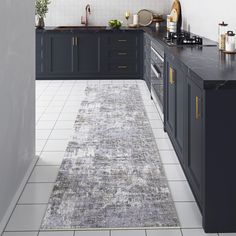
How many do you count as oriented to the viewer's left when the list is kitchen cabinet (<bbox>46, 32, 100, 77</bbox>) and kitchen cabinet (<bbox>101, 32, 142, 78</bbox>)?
0

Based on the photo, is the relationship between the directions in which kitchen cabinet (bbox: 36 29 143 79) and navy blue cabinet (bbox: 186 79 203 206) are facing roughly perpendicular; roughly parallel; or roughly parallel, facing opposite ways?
roughly perpendicular

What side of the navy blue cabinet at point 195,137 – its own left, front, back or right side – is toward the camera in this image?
left

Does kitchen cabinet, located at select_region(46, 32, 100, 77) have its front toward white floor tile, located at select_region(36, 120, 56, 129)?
yes

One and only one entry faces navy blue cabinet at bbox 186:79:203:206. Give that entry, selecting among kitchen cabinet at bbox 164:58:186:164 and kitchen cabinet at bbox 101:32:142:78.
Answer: kitchen cabinet at bbox 101:32:142:78

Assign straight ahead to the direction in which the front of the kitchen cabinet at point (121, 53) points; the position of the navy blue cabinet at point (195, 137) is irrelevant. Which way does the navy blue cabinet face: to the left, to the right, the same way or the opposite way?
to the right

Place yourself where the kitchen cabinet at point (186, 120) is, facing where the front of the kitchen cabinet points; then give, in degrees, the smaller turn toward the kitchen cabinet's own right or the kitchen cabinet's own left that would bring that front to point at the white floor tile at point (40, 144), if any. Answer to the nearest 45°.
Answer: approximately 45° to the kitchen cabinet's own right

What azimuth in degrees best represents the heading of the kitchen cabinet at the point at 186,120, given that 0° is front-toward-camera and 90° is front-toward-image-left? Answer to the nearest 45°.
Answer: approximately 90°

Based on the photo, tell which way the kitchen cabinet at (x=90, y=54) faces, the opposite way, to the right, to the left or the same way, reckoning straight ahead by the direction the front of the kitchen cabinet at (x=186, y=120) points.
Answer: to the left

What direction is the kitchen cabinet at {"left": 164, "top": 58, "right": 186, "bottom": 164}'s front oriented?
to the viewer's left
